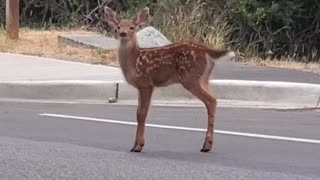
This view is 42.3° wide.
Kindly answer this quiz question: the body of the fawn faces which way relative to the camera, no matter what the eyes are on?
to the viewer's left
